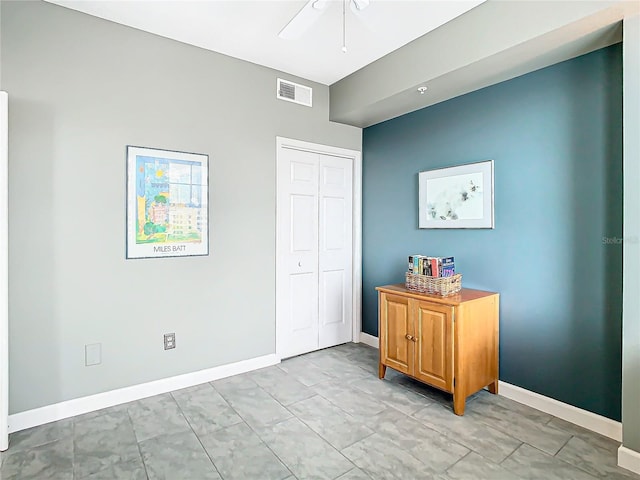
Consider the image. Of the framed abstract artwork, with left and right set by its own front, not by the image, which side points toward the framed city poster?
front

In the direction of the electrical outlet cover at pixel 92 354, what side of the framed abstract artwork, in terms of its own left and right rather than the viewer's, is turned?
front

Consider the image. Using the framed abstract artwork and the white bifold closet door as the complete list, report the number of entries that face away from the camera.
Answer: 0

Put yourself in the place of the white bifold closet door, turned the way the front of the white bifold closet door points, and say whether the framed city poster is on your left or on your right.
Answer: on your right

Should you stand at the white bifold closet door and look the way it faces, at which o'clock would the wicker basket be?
The wicker basket is roughly at 12 o'clock from the white bifold closet door.

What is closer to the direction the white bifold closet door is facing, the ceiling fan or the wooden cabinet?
the wooden cabinet

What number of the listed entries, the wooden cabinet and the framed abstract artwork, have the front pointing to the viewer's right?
0

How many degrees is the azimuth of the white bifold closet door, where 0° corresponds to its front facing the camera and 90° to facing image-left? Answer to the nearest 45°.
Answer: approximately 315°

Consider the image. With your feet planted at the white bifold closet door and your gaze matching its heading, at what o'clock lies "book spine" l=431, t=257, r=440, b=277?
The book spine is roughly at 12 o'clock from the white bifold closet door.

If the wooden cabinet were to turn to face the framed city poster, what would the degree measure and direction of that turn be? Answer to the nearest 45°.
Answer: approximately 45° to its right

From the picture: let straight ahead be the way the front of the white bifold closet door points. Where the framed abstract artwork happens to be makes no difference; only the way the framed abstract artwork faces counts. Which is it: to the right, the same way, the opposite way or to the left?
to the right

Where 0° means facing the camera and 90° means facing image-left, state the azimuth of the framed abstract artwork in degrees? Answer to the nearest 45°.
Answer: approximately 45°

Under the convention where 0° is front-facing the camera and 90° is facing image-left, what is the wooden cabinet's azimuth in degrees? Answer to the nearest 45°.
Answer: approximately 45°
